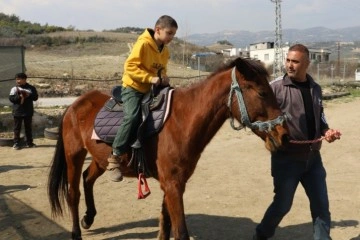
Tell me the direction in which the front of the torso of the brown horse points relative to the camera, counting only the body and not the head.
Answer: to the viewer's right
